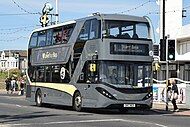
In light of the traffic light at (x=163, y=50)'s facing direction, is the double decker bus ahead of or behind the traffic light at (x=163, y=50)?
ahead

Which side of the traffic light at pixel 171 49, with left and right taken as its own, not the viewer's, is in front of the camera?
front

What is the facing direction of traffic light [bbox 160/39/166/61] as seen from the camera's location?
facing away from the viewer

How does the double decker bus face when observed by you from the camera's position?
facing the viewer and to the right of the viewer

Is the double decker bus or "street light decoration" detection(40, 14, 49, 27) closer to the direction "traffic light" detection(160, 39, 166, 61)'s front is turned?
the street light decoration
